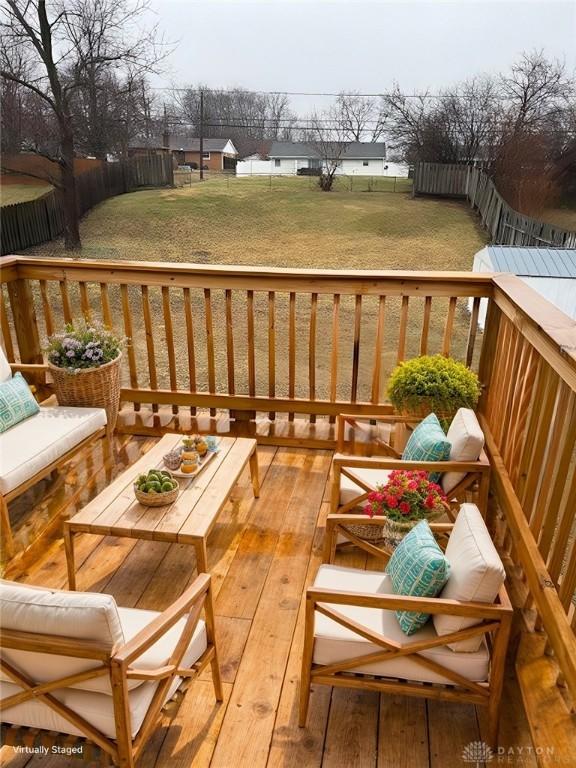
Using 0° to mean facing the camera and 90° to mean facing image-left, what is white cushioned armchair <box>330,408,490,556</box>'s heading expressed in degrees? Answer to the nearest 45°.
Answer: approximately 90°

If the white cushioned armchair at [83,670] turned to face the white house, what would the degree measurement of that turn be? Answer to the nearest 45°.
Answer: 0° — it already faces it

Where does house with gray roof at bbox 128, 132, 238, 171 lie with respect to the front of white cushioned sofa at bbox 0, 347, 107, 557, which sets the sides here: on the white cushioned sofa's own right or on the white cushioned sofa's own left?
on the white cushioned sofa's own left

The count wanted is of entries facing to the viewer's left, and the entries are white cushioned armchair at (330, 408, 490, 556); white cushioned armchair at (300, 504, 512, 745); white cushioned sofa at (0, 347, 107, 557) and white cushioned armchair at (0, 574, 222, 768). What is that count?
2

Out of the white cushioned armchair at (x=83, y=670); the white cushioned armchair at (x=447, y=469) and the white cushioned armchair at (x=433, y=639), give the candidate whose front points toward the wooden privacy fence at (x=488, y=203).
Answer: the white cushioned armchair at (x=83, y=670)

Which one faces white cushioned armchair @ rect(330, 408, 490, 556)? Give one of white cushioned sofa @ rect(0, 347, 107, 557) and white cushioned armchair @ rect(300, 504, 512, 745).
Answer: white cushioned sofa @ rect(0, 347, 107, 557)

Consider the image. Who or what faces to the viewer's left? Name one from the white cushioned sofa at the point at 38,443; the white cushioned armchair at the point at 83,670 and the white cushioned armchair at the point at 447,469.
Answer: the white cushioned armchair at the point at 447,469

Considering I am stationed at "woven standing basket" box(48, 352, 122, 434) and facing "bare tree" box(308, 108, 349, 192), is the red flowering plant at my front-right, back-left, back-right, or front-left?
back-right

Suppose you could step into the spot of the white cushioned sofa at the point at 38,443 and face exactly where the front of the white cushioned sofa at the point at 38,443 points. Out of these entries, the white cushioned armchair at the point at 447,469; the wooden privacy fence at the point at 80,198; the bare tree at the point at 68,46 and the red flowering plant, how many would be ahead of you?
2

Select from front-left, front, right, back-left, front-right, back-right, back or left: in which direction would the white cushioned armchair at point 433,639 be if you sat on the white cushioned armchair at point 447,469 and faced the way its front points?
left

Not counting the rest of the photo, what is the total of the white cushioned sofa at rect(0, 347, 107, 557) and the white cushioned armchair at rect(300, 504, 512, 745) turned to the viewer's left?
1

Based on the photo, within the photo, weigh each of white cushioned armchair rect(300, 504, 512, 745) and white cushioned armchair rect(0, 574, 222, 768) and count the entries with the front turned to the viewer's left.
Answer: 1

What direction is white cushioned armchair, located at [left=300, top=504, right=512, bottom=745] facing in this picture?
to the viewer's left
